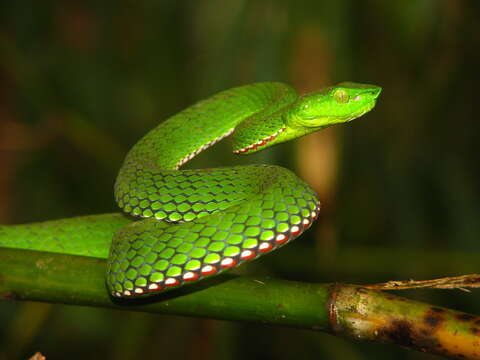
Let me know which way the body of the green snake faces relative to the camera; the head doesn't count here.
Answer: to the viewer's right
